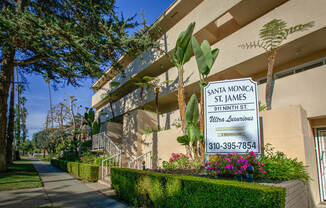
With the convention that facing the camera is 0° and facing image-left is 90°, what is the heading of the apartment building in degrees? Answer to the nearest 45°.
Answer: approximately 45°

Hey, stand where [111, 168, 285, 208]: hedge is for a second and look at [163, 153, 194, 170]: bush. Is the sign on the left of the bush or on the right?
right

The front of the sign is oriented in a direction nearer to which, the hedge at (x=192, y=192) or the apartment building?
the hedge

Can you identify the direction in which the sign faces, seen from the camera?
facing the viewer

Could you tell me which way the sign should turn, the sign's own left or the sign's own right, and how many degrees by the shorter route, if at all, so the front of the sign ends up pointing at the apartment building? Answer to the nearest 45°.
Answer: approximately 180°

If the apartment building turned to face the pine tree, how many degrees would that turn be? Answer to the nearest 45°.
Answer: approximately 45° to its right

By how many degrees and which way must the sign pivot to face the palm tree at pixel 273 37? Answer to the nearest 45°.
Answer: approximately 135° to its left

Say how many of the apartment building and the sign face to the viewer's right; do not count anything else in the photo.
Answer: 0

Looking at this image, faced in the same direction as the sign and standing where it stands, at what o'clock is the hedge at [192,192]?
The hedge is roughly at 1 o'clock from the sign.
